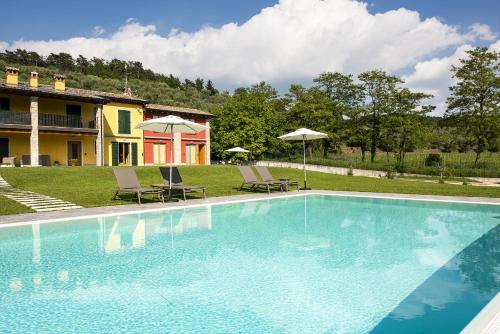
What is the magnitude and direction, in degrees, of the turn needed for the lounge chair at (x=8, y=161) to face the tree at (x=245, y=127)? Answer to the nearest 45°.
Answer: approximately 90° to its left

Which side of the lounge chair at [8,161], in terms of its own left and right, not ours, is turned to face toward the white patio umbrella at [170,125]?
front

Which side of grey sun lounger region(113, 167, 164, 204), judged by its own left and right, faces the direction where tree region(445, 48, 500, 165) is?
left

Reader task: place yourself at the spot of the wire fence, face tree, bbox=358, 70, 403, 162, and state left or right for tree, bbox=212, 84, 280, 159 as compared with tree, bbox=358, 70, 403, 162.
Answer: left

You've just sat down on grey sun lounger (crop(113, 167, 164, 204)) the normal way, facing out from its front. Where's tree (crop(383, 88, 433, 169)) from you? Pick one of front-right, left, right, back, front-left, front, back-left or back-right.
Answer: left

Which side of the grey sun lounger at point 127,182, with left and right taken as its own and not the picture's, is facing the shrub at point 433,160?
left

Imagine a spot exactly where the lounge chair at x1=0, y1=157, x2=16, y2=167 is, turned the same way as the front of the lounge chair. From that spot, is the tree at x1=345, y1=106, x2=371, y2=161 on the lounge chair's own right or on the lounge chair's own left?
on the lounge chair's own left

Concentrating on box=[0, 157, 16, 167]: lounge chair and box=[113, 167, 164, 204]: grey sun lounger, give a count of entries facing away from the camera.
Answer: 0

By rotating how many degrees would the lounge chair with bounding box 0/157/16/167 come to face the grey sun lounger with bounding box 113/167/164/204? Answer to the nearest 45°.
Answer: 0° — it already faces it

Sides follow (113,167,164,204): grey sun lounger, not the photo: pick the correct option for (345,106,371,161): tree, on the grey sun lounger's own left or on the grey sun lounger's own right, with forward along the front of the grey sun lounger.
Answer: on the grey sun lounger's own left

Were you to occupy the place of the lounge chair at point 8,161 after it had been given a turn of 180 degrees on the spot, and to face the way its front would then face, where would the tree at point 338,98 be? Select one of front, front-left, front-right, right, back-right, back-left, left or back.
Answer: right

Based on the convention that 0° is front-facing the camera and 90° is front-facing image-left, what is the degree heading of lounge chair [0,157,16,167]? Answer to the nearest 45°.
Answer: approximately 0°
